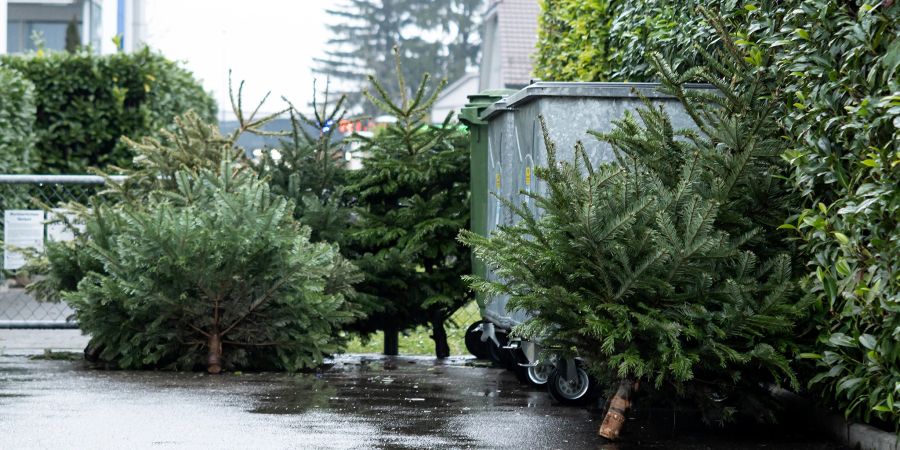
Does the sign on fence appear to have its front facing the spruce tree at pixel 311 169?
no

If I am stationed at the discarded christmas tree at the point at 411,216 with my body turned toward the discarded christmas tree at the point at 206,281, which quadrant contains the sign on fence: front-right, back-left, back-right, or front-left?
front-right

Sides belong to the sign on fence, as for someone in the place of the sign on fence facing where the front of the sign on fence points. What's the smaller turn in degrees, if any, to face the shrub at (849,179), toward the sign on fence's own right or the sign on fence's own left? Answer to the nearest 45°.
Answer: approximately 45° to the sign on fence's own left

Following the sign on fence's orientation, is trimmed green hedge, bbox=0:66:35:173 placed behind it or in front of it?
behind

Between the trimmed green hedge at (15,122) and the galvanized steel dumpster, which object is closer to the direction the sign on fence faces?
the galvanized steel dumpster

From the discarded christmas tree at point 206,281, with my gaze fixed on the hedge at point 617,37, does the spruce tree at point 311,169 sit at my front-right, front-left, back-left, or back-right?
front-left

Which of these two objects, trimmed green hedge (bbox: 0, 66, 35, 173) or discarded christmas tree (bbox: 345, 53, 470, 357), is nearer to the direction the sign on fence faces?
the discarded christmas tree

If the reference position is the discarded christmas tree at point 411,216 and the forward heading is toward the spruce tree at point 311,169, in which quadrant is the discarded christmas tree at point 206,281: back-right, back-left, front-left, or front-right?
front-left

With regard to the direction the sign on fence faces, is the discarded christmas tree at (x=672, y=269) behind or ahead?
ahead

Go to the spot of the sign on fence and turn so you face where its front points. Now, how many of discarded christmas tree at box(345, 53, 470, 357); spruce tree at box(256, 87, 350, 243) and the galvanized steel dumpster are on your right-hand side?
0

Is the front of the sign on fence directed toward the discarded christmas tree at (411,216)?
no

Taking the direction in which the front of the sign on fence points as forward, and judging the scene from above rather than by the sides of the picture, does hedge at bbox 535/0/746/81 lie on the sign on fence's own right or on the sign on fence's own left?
on the sign on fence's own left

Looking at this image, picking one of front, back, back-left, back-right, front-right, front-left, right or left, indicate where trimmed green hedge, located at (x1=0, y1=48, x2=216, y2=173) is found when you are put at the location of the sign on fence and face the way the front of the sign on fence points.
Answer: back

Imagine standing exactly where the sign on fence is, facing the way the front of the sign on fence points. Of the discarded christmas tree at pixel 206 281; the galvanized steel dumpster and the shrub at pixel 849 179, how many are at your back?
0

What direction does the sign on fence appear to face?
toward the camera
